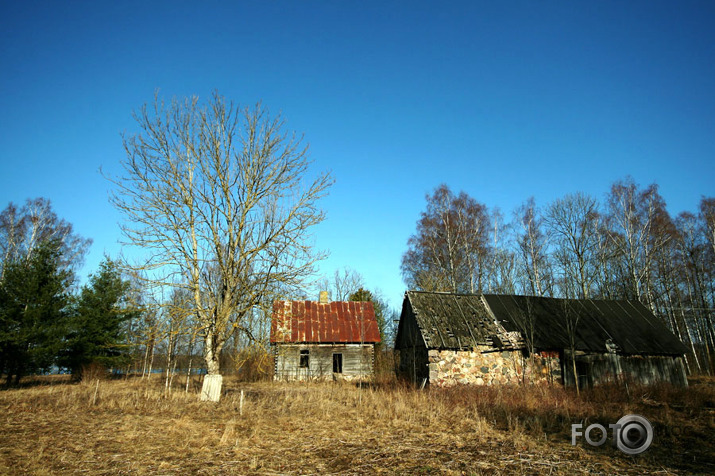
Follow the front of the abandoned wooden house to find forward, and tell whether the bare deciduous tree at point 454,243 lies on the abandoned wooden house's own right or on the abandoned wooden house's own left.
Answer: on the abandoned wooden house's own left

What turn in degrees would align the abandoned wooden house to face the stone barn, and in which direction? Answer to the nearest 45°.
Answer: approximately 45° to its left

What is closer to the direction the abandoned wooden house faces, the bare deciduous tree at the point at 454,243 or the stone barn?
the stone barn

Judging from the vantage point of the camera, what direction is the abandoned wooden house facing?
facing the viewer

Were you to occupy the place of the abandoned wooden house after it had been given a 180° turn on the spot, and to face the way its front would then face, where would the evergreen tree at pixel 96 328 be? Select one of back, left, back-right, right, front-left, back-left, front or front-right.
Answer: left
